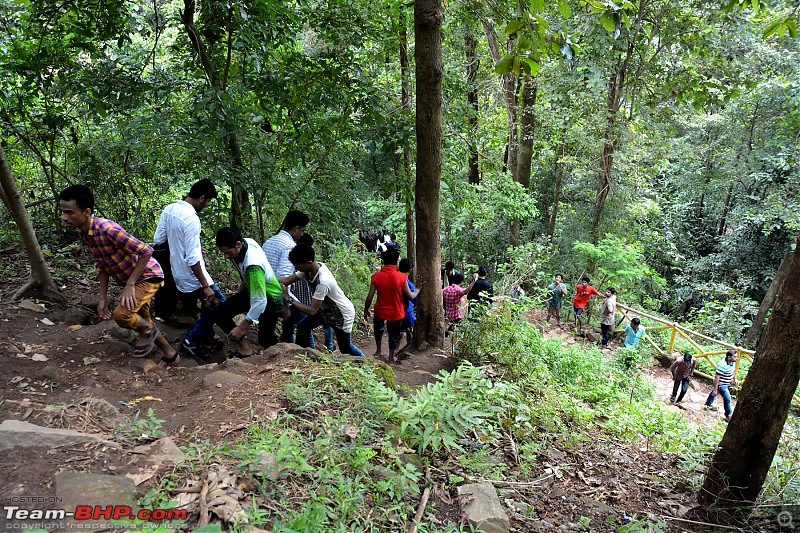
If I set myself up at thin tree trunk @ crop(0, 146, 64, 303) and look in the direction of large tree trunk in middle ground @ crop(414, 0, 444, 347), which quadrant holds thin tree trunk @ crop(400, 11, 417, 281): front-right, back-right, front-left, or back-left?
front-left

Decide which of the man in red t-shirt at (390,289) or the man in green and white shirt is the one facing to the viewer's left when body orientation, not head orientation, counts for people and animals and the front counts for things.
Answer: the man in green and white shirt

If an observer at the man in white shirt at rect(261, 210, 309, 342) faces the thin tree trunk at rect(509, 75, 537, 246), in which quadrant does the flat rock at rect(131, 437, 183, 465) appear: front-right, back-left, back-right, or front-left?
back-right

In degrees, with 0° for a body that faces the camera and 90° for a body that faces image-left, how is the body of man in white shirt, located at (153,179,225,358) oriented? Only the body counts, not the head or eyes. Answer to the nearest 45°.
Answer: approximately 225°

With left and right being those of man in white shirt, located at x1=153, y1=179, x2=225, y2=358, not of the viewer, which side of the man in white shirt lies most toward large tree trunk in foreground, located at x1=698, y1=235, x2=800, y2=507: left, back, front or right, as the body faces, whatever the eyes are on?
right

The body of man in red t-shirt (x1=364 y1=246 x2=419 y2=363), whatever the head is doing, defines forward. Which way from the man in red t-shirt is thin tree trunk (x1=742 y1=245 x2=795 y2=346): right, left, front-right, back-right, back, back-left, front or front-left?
front-right

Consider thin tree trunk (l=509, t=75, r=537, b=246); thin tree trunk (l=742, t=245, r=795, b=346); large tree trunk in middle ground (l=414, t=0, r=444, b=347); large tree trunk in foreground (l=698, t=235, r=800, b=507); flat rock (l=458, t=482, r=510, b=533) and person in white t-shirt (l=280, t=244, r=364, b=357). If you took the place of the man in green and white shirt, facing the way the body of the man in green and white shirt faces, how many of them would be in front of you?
0

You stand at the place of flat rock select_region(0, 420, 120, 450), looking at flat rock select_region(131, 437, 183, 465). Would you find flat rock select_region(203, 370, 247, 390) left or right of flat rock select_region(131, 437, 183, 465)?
left

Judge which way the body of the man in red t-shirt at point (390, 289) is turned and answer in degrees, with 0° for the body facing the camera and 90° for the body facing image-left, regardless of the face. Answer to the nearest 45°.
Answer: approximately 180°

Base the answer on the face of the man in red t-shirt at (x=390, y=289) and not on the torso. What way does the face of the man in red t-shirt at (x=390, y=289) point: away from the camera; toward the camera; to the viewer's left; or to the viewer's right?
away from the camera

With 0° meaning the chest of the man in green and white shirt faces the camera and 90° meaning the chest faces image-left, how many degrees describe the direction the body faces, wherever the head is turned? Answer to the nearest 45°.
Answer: approximately 90°

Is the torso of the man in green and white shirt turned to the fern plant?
no

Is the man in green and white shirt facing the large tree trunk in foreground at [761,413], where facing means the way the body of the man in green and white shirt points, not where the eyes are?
no

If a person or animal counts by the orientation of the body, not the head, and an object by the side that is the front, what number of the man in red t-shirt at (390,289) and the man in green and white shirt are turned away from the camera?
1
